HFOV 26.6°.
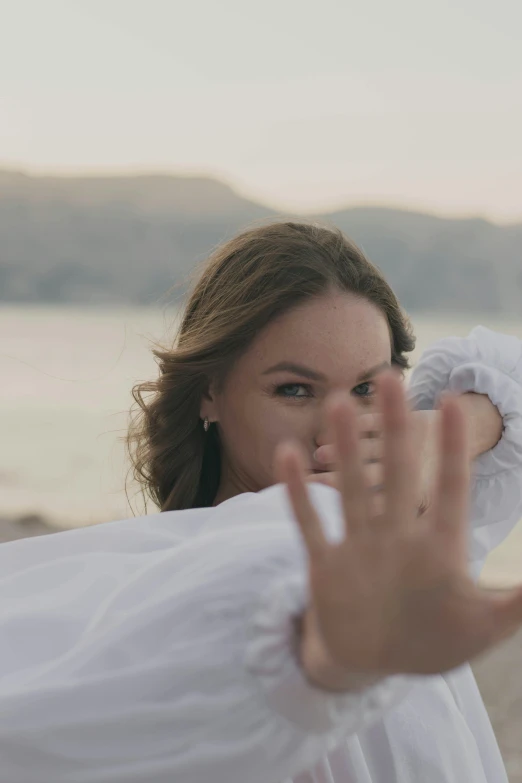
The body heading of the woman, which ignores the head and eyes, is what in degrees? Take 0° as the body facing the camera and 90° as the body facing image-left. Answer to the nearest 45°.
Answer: approximately 315°
